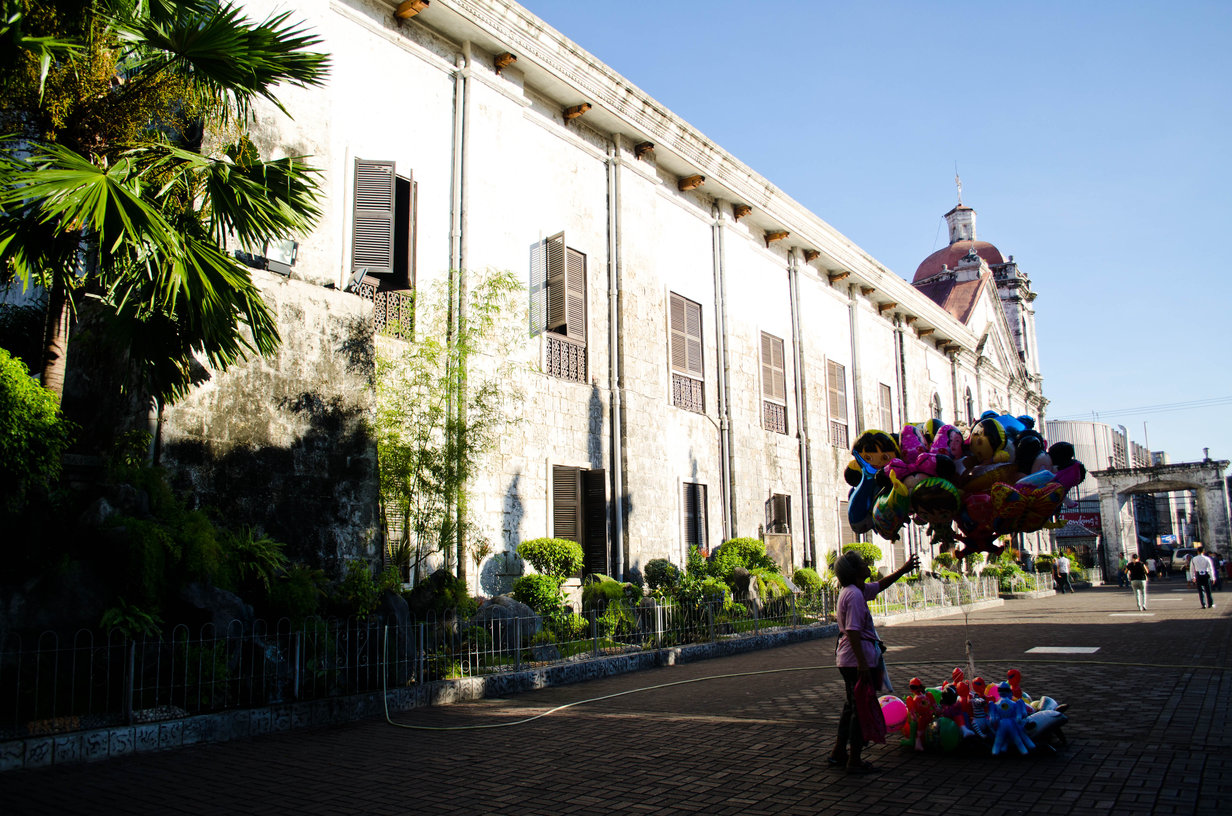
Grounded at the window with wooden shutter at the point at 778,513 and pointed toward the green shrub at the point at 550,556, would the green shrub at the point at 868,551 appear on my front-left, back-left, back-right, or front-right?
back-left

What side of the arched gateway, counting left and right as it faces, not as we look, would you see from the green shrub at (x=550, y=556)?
front

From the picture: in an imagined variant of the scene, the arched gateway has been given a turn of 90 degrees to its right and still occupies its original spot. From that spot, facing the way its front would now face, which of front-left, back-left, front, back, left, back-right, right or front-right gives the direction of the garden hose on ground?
left

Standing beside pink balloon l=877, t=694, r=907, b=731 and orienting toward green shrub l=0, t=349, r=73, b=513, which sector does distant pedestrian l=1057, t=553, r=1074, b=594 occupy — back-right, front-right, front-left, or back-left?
back-right

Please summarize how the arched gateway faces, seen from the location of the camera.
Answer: facing the viewer

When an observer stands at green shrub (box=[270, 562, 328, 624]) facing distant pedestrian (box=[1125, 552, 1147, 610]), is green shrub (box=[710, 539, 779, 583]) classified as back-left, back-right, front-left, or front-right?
front-left

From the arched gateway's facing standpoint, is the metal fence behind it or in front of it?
in front
